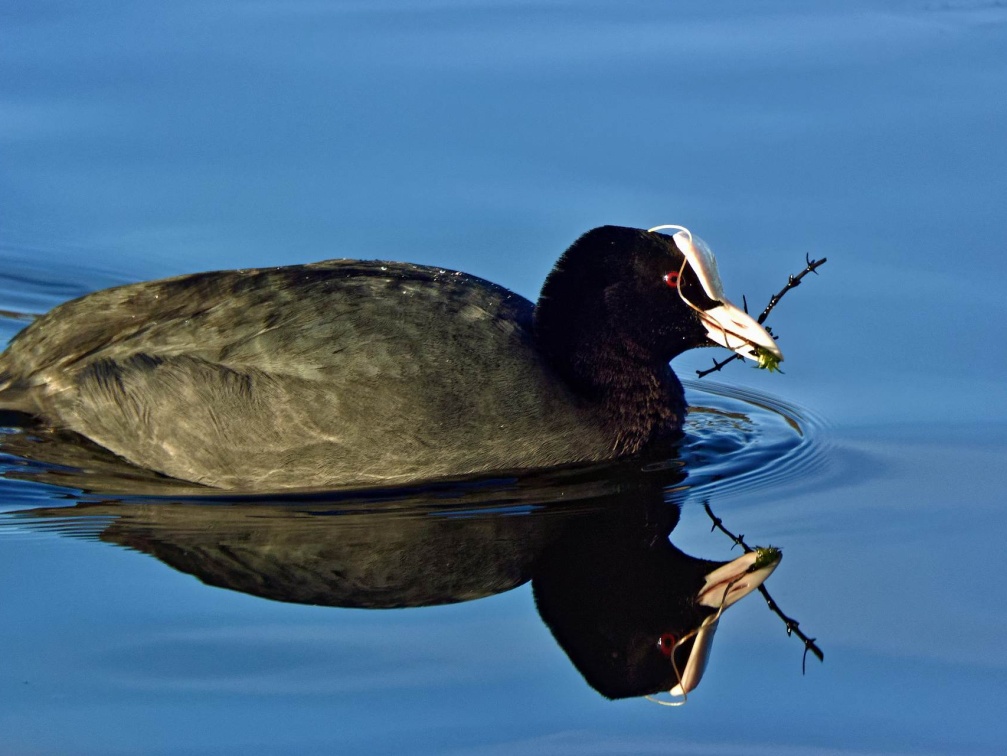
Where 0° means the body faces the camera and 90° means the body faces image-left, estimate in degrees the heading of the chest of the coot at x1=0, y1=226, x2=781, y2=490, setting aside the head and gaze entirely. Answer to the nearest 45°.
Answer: approximately 270°
